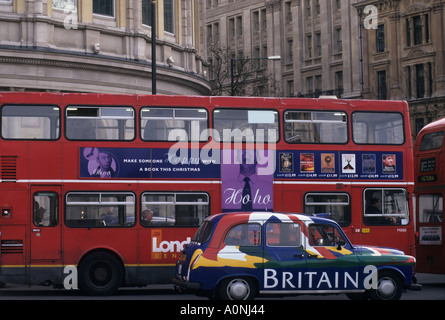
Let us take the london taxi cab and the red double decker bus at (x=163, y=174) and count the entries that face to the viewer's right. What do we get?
2

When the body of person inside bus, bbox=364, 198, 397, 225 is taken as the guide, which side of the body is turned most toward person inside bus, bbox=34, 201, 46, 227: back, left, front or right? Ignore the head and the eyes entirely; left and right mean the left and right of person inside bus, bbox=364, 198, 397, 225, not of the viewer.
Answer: back

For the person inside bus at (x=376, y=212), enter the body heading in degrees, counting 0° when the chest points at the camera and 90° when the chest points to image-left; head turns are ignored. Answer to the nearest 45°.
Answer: approximately 270°

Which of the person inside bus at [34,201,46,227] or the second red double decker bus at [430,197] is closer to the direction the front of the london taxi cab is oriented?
the second red double decker bus

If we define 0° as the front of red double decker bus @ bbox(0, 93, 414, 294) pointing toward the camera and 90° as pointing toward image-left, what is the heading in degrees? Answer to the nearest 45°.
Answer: approximately 270°

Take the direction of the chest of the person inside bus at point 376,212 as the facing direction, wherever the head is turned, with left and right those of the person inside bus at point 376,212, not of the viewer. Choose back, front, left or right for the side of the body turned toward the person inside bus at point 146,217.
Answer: back

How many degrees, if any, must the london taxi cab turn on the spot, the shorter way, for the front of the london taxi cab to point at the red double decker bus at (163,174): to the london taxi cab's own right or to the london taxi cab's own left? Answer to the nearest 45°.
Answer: approximately 135° to the london taxi cab's own left

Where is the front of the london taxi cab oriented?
to the viewer's right
